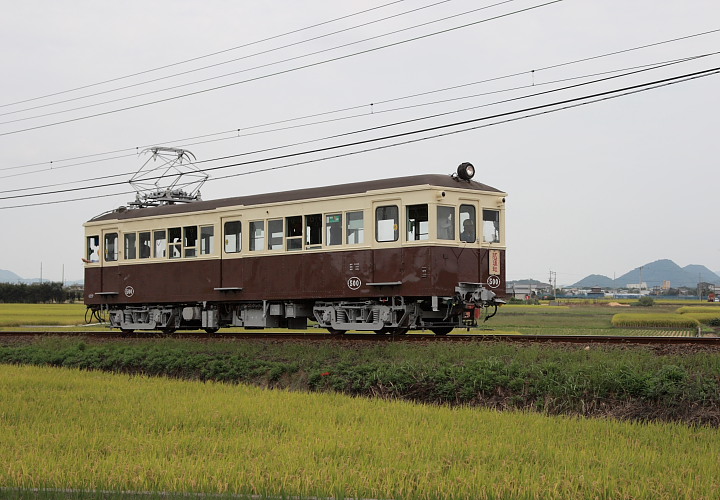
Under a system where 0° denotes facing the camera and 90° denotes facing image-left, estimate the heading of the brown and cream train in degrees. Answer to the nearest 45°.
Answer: approximately 315°
